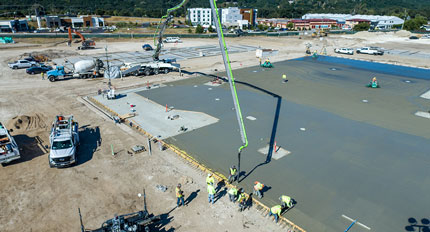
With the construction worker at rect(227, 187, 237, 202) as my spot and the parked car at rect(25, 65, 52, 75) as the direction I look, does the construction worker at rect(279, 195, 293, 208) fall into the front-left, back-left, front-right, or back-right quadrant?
back-right

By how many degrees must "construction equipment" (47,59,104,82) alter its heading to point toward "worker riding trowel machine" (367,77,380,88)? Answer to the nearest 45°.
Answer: approximately 135° to its left

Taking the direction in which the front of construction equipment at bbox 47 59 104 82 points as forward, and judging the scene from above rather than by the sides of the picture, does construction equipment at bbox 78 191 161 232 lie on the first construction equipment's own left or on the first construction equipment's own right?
on the first construction equipment's own left

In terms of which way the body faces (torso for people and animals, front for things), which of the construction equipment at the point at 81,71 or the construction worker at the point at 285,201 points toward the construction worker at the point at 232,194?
the construction worker at the point at 285,201

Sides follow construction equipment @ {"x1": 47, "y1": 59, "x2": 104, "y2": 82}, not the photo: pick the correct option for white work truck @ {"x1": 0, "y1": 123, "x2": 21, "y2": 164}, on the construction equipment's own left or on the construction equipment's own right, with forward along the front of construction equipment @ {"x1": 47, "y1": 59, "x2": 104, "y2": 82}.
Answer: on the construction equipment's own left

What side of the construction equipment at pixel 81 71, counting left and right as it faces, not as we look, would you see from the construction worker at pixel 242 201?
left

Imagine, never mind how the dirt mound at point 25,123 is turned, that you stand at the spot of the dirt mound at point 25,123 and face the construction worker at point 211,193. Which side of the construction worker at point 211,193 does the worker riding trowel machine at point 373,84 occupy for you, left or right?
left

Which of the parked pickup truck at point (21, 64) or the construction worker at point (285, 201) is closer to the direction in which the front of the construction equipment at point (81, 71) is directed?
the parked pickup truck

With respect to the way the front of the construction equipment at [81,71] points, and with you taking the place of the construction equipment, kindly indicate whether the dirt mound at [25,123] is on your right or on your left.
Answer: on your left

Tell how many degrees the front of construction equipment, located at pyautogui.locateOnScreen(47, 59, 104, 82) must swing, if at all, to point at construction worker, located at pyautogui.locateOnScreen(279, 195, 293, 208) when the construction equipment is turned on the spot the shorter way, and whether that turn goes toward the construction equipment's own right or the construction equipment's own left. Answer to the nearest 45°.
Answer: approximately 90° to the construction equipment's own left

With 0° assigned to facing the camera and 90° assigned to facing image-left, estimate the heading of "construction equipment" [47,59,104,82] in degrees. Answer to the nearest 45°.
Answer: approximately 90°

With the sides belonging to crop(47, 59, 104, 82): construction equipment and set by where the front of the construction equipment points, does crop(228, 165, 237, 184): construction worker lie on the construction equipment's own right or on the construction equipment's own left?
on the construction equipment's own left
